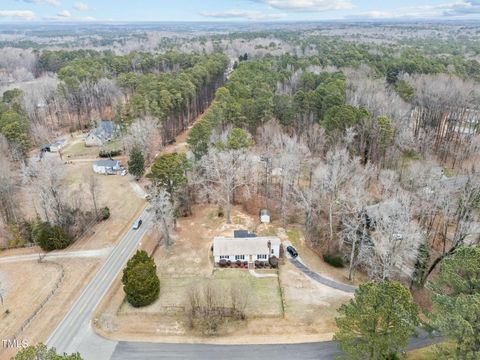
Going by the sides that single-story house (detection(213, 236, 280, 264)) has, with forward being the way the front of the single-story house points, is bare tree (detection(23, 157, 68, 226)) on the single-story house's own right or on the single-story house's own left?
on the single-story house's own right

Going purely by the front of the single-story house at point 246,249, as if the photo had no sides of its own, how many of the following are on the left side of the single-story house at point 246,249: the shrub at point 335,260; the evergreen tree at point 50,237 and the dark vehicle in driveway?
2

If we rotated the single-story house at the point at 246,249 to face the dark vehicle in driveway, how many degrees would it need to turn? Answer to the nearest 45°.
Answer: approximately 90° to its left

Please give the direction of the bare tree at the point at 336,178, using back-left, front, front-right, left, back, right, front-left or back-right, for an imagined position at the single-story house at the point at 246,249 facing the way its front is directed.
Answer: back-left

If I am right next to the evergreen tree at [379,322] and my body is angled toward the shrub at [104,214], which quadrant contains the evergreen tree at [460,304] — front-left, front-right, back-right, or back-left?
back-right

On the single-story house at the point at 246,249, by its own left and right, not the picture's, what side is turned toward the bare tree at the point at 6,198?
right

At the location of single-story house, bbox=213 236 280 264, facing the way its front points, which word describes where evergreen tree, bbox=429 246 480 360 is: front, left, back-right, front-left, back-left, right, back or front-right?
front-left

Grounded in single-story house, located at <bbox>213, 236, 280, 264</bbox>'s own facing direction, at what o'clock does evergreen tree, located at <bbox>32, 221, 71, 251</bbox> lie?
The evergreen tree is roughly at 3 o'clock from the single-story house.

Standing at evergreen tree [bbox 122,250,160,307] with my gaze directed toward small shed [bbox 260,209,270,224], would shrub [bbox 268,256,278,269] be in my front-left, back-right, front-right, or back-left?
front-right

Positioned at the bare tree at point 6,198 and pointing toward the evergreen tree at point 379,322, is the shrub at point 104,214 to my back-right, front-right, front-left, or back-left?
front-left

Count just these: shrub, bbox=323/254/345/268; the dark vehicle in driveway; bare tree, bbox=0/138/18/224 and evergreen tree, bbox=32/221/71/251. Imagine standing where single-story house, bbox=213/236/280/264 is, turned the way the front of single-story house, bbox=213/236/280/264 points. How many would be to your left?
2

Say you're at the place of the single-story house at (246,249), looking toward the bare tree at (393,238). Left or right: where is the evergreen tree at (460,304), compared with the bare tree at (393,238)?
right

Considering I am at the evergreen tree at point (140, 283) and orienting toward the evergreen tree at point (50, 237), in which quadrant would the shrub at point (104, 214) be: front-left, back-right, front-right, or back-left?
front-right

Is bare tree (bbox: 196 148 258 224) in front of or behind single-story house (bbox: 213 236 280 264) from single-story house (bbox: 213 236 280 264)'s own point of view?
behind

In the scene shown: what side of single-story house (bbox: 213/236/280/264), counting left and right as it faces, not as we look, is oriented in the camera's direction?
front

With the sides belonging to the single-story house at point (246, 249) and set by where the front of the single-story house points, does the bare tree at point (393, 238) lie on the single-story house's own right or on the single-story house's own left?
on the single-story house's own left
